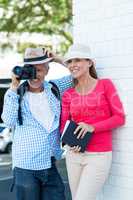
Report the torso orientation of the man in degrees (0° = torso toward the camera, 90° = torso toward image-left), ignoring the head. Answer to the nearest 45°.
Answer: approximately 0°

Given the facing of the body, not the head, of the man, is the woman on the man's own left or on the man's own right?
on the man's own left

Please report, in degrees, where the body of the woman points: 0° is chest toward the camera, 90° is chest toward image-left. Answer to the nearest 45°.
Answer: approximately 45°

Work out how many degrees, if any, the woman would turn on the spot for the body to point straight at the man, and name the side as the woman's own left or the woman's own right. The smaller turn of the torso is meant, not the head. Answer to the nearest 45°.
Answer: approximately 45° to the woman's own right
